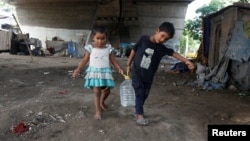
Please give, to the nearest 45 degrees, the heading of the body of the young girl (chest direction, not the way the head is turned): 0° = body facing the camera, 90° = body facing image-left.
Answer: approximately 0°

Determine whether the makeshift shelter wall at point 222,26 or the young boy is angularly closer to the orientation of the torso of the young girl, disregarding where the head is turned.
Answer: the young boy

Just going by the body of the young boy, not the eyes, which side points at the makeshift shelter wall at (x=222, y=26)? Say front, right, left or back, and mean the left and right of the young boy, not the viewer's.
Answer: back

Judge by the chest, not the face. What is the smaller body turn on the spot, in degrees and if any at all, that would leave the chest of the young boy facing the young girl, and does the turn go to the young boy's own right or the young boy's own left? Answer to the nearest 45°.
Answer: approximately 90° to the young boy's own right

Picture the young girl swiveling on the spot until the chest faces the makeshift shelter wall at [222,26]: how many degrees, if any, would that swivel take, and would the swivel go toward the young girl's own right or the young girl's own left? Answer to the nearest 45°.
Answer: approximately 135° to the young girl's own left

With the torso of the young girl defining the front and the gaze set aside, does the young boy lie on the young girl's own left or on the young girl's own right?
on the young girl's own left

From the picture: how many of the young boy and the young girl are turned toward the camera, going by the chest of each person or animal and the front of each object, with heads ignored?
2
